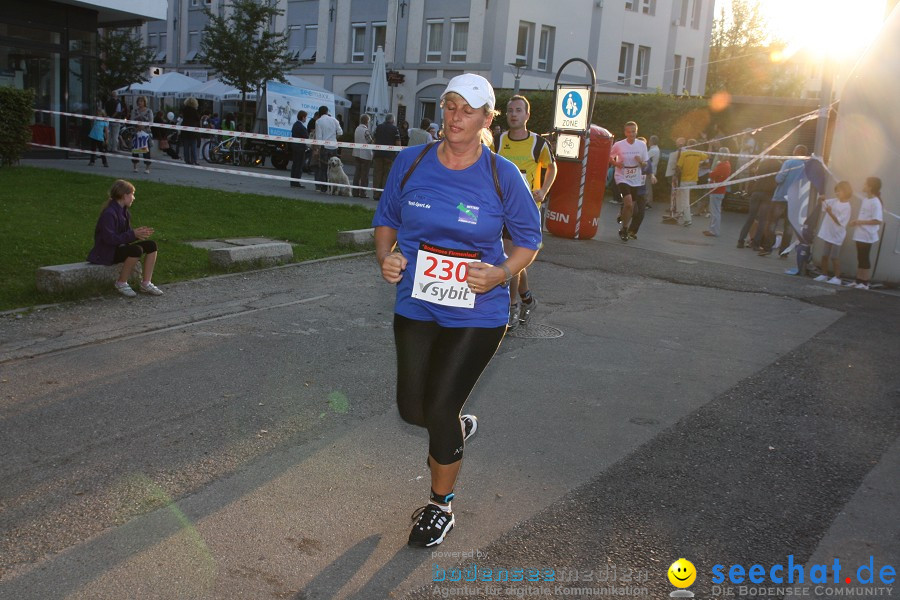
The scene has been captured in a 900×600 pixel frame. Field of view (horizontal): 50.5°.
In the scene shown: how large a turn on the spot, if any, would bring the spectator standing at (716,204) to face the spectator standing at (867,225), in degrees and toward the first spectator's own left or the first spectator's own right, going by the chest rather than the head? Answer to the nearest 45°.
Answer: approximately 90° to the first spectator's own left

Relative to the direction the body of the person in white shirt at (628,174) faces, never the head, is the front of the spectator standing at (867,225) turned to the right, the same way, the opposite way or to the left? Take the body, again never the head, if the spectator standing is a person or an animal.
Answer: to the right

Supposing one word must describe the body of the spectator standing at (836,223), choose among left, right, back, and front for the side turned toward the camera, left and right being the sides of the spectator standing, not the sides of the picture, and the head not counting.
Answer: left

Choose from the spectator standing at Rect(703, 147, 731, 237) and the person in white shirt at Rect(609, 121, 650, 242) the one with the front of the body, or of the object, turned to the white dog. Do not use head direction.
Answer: the spectator standing

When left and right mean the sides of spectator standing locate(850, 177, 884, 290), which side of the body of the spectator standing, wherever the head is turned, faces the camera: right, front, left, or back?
left

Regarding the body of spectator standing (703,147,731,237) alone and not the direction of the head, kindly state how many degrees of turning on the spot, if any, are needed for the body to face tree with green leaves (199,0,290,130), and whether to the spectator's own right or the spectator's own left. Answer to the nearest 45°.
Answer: approximately 45° to the spectator's own right

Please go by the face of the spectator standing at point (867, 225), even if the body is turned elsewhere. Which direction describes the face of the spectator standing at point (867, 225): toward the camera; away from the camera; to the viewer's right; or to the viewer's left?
to the viewer's left

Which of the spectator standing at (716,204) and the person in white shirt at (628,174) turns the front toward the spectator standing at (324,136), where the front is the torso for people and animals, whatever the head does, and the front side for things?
the spectator standing at (716,204)

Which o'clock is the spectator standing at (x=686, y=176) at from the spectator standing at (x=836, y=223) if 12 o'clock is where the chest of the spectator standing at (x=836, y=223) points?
the spectator standing at (x=686, y=176) is roughly at 2 o'clock from the spectator standing at (x=836, y=223).

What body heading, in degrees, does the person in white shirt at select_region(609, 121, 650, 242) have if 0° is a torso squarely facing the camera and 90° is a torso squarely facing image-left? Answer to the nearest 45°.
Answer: approximately 0°

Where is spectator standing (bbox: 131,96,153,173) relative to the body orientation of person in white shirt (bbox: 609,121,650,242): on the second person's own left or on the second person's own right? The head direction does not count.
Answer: on the second person's own right
